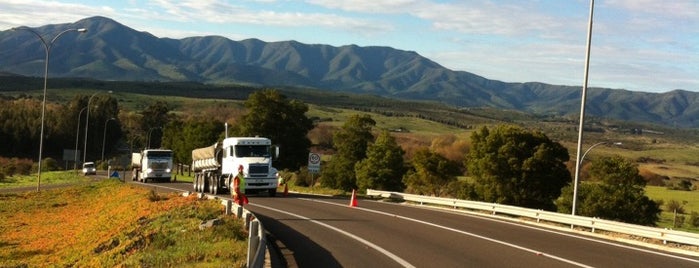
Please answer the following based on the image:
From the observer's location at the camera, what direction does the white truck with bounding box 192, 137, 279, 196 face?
facing the viewer and to the right of the viewer

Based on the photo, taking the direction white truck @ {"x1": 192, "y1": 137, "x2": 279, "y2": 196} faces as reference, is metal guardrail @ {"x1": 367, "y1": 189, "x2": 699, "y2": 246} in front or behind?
in front

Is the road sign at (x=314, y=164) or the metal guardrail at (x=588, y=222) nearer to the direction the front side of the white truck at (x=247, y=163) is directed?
the metal guardrail

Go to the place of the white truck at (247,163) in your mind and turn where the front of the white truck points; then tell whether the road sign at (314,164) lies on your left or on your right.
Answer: on your left
